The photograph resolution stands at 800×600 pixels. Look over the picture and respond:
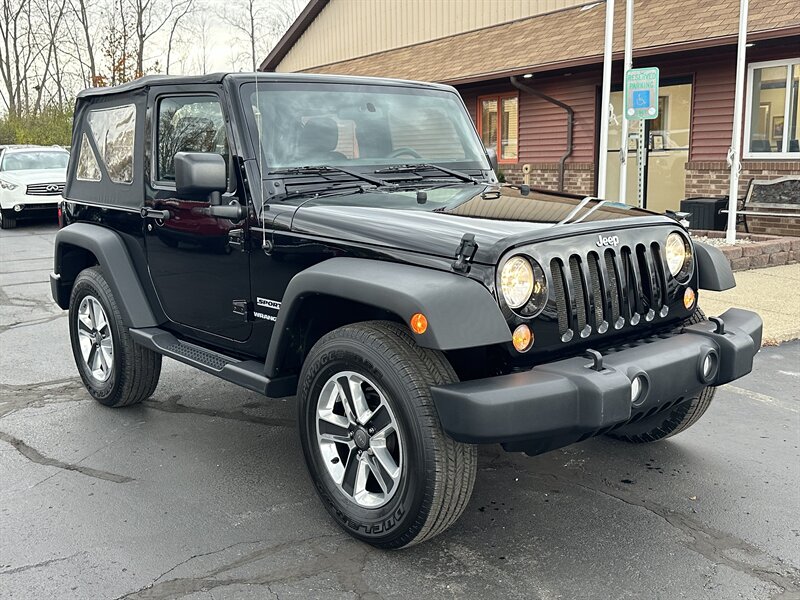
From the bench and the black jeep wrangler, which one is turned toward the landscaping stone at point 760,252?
the bench

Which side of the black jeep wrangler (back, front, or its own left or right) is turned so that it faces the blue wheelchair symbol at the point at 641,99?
left

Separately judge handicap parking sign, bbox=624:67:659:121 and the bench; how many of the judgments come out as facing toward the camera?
2

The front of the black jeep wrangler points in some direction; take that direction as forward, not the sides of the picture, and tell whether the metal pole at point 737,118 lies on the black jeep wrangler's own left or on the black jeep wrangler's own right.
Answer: on the black jeep wrangler's own left

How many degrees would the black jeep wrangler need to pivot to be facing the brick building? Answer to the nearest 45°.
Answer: approximately 135° to its left

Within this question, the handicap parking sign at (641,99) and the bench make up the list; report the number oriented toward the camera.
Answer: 2

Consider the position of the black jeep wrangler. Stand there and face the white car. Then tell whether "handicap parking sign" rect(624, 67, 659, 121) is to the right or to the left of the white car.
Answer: right

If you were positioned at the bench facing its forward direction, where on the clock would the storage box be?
The storage box is roughly at 3 o'clock from the bench.

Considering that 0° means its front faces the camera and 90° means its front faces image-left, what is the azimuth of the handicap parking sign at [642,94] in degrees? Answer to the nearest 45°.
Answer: approximately 0°
